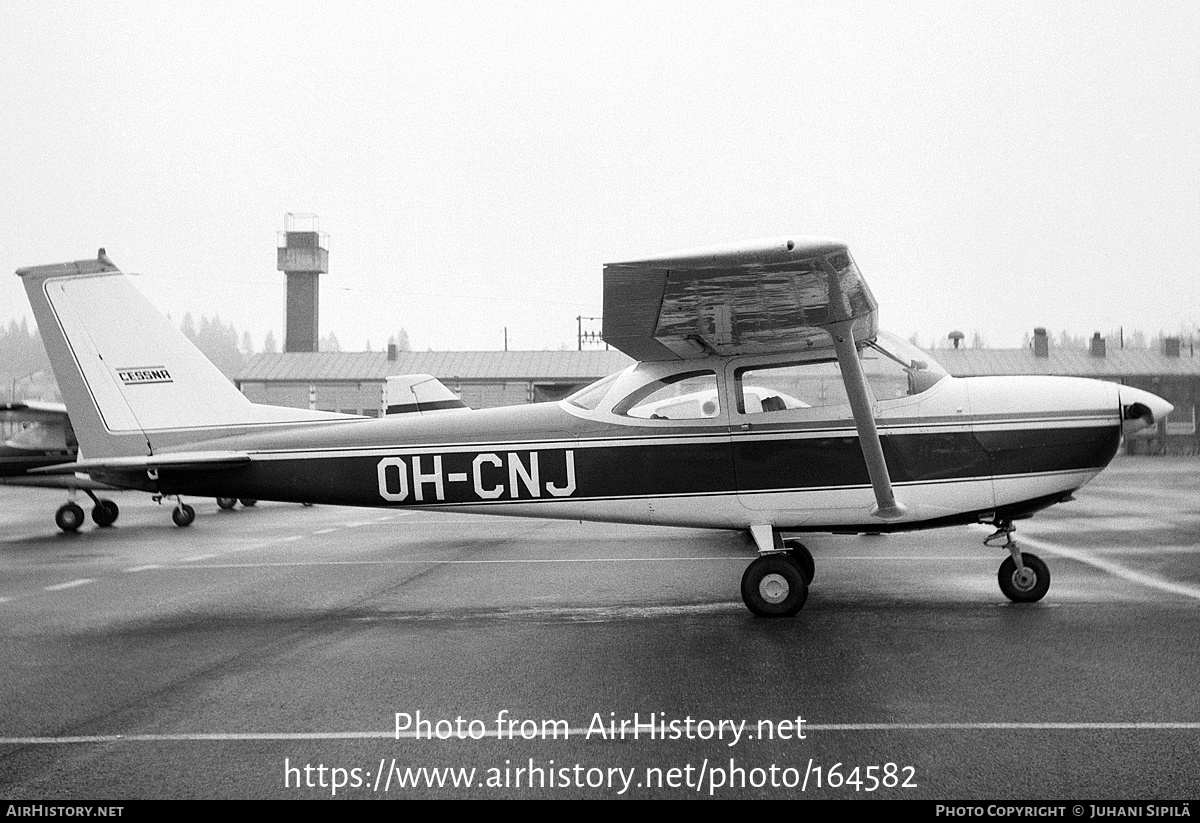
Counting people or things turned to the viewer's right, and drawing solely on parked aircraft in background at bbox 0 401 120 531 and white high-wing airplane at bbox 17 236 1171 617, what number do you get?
2

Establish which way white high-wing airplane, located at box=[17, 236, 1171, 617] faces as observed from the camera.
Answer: facing to the right of the viewer

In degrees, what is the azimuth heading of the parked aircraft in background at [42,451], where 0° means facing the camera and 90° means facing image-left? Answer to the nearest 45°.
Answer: approximately 270°

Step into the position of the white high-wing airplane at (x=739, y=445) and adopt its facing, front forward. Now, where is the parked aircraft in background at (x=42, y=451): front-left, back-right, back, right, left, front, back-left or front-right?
back-left

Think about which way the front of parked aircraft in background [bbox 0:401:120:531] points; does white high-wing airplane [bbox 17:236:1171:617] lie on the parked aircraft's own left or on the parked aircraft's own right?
on the parked aircraft's own right
